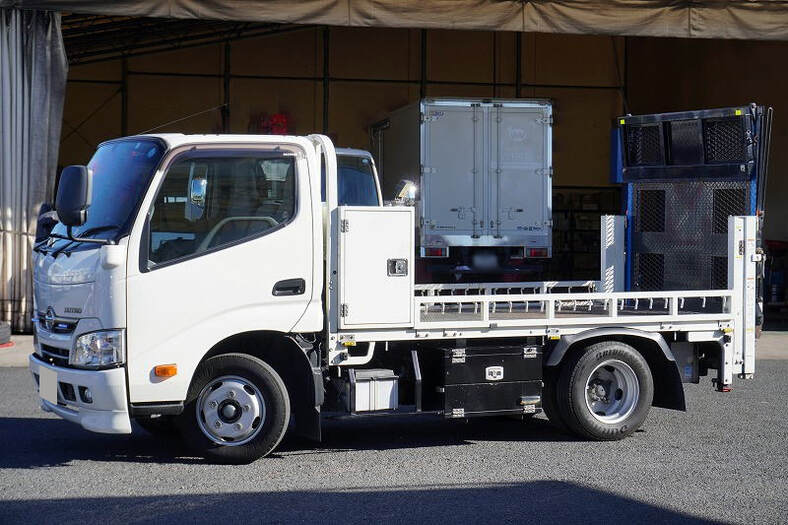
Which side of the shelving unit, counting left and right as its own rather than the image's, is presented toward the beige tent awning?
front

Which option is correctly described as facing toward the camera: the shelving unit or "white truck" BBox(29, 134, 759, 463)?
the shelving unit

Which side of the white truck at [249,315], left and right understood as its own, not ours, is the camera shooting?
left

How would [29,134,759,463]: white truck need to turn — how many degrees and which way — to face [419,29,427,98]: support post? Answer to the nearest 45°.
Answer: approximately 90° to its right

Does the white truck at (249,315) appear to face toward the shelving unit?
no

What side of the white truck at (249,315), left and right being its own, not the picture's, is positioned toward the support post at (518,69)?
right

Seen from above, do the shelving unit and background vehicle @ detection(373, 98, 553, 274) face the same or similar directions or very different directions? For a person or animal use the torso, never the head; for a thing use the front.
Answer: very different directions

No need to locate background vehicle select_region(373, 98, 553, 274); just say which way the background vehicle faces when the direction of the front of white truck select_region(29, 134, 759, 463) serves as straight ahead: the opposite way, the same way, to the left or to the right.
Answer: to the right

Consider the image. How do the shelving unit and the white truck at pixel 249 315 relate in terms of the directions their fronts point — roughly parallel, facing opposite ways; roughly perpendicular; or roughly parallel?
roughly perpendicular

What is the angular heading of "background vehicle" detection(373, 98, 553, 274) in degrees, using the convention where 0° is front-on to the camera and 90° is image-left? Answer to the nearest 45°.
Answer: approximately 180°

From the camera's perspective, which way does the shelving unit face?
toward the camera

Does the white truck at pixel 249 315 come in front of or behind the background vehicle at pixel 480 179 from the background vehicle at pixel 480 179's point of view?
behind

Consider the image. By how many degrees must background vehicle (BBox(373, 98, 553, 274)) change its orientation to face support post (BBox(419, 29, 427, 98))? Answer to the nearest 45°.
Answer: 0° — it already faces it

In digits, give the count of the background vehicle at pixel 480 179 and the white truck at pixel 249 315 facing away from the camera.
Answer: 1

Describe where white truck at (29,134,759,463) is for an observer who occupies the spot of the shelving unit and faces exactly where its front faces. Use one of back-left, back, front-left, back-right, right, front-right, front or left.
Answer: front
